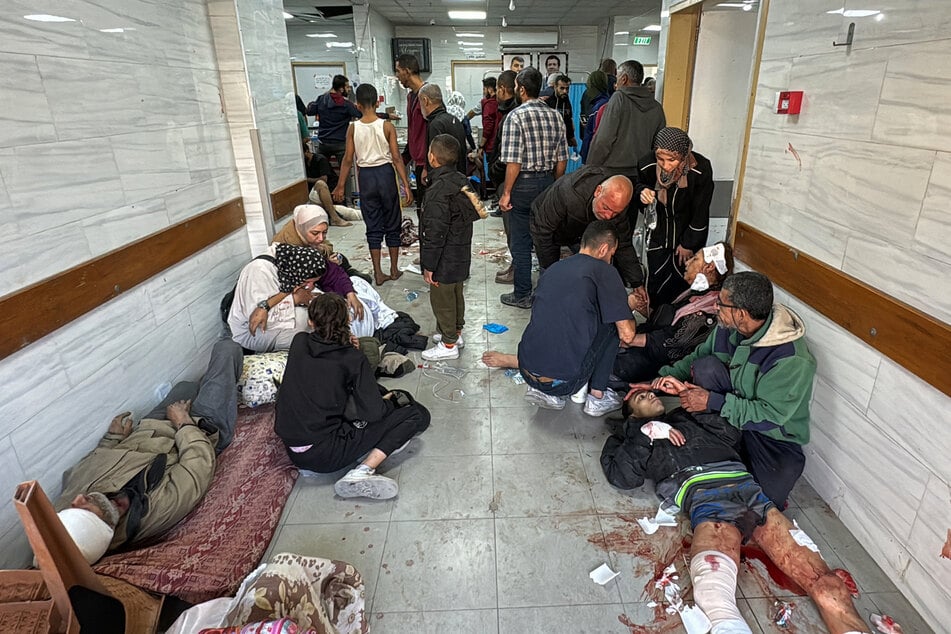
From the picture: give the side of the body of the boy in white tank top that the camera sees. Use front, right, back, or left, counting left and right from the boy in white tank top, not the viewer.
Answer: back

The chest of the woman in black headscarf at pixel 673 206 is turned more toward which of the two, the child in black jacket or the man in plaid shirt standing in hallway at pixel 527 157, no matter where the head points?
the child in black jacket

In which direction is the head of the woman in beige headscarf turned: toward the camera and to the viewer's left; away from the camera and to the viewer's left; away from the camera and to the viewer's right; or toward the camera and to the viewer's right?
toward the camera and to the viewer's right

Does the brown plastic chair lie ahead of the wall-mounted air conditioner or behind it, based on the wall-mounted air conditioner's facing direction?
ahead

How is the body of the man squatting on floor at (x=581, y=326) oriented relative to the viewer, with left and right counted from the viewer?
facing away from the viewer and to the right of the viewer

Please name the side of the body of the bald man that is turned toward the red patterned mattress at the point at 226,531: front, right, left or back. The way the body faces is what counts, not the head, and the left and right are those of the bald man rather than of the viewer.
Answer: right

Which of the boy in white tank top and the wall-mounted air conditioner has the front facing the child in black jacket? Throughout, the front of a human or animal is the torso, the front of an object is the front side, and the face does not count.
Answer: the wall-mounted air conditioner

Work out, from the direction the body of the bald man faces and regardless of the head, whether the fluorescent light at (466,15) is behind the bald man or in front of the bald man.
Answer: behind

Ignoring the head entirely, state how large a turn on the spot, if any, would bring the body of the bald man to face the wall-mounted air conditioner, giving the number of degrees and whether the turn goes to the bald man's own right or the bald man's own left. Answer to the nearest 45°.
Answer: approximately 135° to the bald man's own left

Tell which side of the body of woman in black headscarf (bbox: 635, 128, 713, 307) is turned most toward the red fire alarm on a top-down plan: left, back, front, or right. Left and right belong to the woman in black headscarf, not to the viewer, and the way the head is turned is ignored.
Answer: left

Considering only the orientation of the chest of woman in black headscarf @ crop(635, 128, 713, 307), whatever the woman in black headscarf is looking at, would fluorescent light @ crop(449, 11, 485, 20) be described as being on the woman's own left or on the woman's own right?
on the woman's own right

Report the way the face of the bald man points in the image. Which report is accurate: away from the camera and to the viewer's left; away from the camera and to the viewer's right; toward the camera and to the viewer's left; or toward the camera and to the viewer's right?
toward the camera and to the viewer's right

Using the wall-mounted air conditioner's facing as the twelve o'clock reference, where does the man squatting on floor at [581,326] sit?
The man squatting on floor is roughly at 12 o'clock from the wall-mounted air conditioner.
